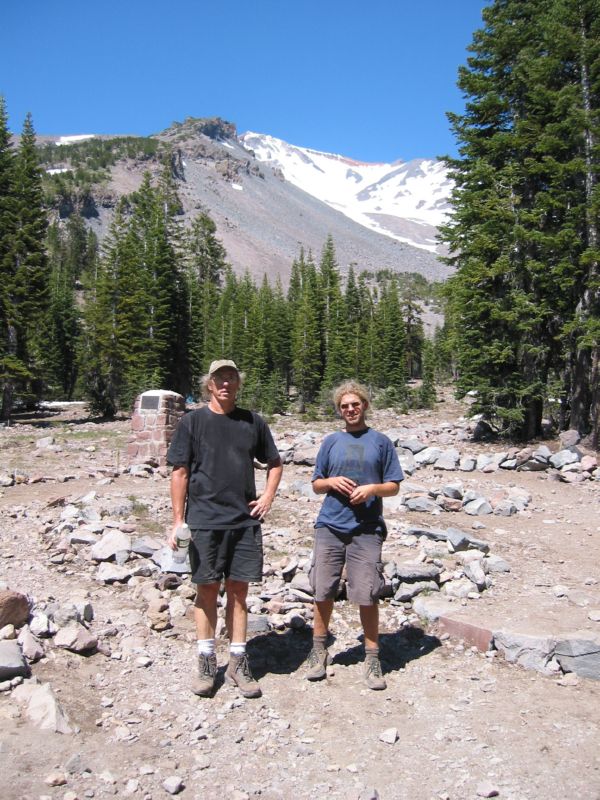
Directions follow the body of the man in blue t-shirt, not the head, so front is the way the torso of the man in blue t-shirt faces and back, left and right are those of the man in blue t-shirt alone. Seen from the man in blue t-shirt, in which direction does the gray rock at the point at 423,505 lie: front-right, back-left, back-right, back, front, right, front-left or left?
back

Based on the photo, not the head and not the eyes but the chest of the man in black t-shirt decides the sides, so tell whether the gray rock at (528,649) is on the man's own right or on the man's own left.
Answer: on the man's own left

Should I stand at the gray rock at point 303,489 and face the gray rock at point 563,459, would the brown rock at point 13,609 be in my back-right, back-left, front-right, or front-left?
back-right

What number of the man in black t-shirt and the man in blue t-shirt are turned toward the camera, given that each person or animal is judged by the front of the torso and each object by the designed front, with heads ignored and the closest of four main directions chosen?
2

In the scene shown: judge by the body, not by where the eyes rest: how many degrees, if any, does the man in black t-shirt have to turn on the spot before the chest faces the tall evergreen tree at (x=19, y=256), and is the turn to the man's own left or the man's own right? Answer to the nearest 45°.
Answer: approximately 180°

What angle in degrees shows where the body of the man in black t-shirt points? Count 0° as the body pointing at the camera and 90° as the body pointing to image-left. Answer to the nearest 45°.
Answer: approximately 0°

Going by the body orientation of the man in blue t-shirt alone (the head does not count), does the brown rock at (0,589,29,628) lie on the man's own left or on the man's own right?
on the man's own right

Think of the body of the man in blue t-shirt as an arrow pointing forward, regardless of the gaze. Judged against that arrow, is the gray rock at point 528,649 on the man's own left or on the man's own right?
on the man's own left
